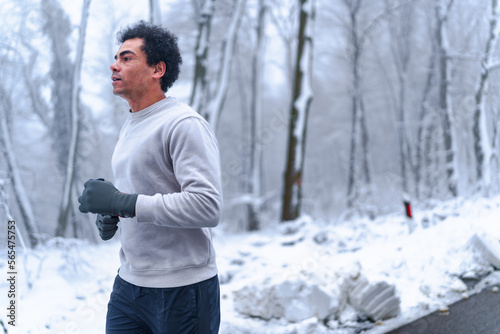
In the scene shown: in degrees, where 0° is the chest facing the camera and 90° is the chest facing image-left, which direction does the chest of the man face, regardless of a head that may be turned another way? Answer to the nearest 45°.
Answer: approximately 45°

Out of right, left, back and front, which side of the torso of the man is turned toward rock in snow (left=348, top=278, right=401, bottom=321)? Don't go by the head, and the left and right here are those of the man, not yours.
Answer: back

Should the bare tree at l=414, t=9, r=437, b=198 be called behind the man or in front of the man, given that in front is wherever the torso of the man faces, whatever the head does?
behind

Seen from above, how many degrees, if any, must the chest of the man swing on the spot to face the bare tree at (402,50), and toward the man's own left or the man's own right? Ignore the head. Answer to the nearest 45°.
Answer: approximately 180°

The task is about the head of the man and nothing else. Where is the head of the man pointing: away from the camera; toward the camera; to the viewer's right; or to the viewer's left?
to the viewer's left

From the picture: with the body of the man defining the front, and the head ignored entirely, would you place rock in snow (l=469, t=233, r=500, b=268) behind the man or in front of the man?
behind
